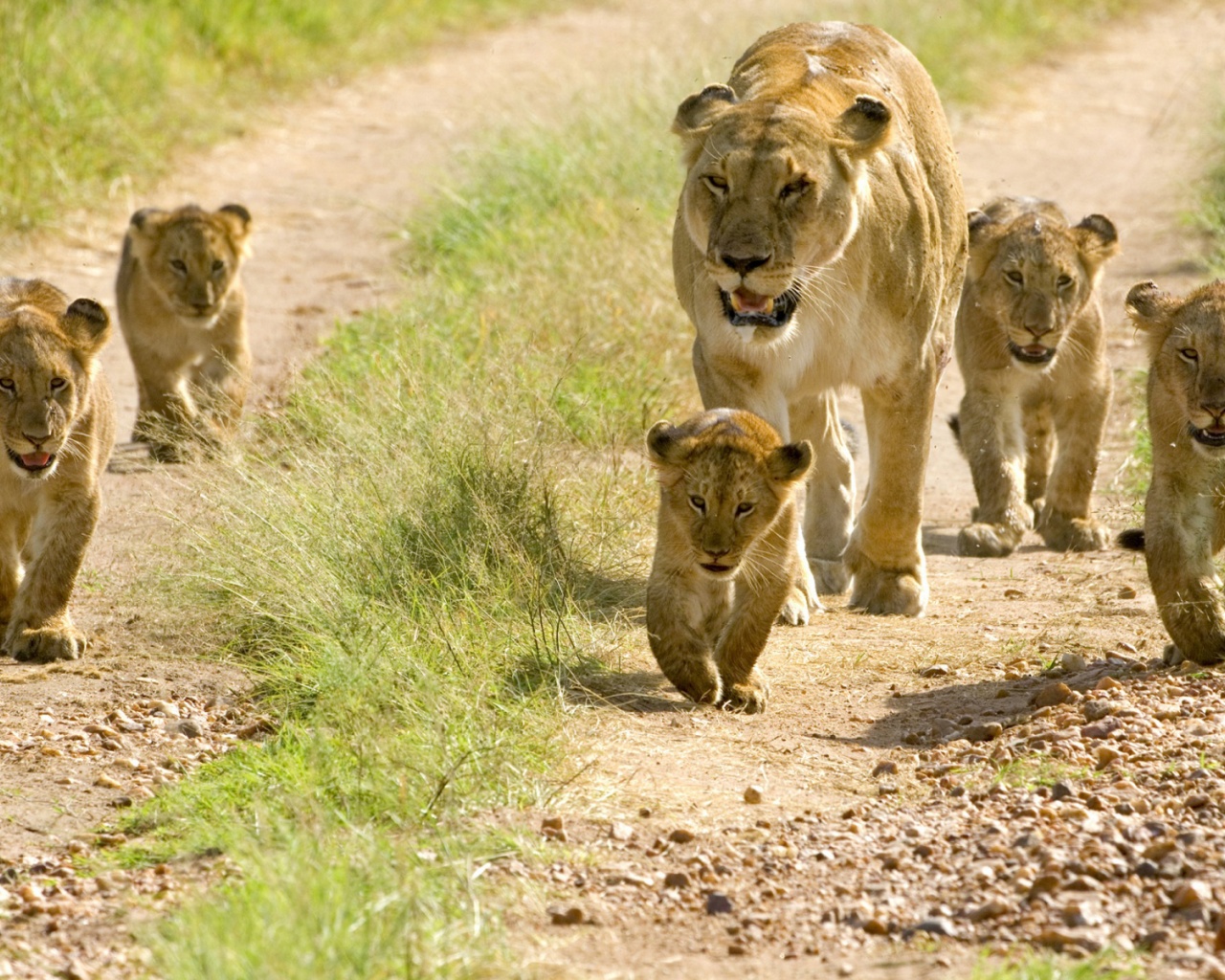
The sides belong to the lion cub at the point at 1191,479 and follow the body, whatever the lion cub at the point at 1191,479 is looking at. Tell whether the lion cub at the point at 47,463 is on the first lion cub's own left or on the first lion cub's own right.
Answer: on the first lion cub's own right

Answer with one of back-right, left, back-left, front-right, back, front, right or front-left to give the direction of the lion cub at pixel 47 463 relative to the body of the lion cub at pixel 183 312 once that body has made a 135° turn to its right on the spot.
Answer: back-left

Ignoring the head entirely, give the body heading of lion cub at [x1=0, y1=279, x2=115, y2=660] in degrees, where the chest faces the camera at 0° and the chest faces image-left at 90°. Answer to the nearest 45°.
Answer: approximately 0°

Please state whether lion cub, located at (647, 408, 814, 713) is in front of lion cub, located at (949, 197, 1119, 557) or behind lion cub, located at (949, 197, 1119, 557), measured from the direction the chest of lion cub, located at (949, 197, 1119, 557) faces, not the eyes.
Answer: in front

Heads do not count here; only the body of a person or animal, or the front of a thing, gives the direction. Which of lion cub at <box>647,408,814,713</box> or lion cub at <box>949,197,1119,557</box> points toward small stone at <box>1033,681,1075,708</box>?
lion cub at <box>949,197,1119,557</box>

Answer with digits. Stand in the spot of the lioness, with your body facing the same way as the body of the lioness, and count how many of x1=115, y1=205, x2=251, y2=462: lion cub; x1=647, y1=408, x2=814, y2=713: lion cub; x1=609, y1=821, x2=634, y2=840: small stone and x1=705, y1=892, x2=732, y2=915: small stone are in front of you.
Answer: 3

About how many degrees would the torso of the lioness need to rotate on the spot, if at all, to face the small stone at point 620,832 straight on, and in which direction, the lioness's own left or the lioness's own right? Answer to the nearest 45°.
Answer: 0° — it already faces it

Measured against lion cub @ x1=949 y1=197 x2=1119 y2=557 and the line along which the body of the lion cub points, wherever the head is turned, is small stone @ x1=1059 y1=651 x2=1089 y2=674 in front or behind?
in front

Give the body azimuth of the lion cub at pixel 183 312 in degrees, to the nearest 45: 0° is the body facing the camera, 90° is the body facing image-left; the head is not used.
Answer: approximately 0°

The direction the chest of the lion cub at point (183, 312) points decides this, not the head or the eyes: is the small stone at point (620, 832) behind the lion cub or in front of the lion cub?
in front
